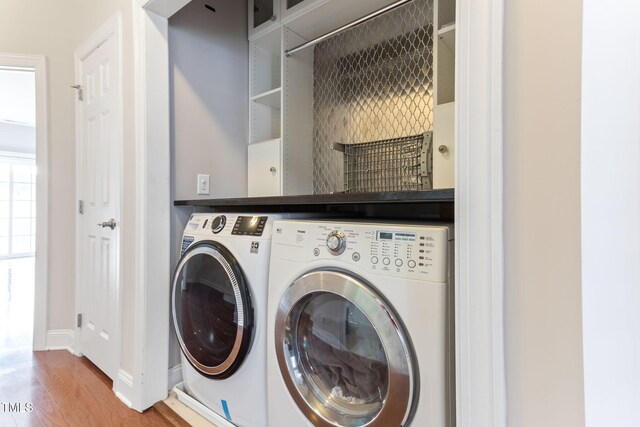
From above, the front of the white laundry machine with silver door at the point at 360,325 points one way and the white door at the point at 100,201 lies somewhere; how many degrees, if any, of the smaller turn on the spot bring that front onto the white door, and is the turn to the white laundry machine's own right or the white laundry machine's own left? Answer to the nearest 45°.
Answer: approximately 90° to the white laundry machine's own right

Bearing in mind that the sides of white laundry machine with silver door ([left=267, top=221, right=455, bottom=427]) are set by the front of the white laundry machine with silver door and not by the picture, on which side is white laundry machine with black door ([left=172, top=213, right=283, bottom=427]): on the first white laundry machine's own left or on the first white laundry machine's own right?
on the first white laundry machine's own right

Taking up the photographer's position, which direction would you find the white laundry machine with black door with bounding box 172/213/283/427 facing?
facing the viewer and to the left of the viewer

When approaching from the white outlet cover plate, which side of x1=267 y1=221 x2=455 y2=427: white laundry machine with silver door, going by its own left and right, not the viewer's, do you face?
right

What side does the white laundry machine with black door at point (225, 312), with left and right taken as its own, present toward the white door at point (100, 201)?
right

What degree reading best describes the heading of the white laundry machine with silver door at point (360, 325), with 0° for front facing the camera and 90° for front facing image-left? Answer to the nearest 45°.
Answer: approximately 45°

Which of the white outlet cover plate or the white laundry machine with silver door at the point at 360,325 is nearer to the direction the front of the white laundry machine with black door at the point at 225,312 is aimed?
the white laundry machine with silver door

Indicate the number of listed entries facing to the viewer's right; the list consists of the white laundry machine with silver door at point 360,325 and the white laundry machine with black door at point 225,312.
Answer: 0
